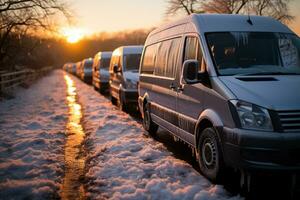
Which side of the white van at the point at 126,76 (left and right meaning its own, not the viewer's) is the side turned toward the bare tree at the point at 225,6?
left

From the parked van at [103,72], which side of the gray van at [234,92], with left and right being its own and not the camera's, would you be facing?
back

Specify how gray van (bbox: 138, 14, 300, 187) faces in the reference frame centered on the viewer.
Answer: facing the viewer and to the right of the viewer

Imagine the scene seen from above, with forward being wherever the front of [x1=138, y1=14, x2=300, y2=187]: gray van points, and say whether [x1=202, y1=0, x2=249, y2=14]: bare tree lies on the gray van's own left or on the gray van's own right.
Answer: on the gray van's own left

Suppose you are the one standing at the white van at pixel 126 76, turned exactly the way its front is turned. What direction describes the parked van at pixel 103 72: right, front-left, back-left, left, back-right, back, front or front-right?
back-left

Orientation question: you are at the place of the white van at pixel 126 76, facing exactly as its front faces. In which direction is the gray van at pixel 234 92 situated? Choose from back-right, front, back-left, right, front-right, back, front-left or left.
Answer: front-right

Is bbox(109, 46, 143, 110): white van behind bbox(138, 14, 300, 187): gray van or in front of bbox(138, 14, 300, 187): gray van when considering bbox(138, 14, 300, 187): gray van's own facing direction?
behind

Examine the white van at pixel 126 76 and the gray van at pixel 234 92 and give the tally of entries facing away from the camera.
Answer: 0
